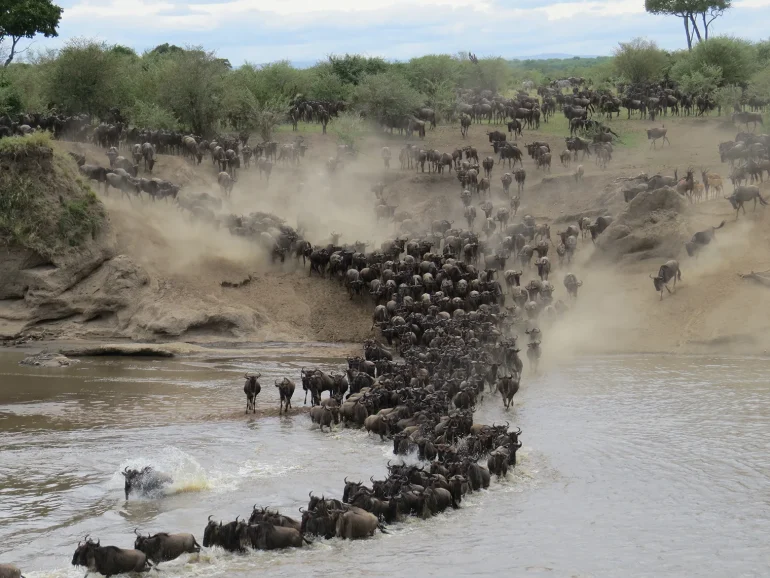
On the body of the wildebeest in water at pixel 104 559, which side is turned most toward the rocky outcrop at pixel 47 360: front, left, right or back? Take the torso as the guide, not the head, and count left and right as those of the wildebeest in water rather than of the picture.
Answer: right

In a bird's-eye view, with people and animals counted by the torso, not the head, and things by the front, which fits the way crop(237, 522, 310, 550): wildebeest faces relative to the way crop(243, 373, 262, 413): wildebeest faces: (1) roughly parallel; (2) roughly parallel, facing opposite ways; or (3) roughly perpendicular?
roughly perpendicular

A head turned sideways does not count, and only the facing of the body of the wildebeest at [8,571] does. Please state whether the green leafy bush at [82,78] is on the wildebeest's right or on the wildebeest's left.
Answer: on the wildebeest's right

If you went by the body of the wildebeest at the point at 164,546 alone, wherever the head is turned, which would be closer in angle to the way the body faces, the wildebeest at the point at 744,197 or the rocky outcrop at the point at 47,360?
the rocky outcrop

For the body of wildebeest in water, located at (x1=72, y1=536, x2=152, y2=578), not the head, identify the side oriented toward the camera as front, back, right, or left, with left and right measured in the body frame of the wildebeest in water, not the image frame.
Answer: left

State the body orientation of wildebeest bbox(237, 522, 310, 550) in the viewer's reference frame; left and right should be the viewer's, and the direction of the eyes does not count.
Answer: facing to the left of the viewer

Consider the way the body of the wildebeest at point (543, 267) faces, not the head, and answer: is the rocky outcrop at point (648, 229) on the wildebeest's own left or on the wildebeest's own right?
on the wildebeest's own left

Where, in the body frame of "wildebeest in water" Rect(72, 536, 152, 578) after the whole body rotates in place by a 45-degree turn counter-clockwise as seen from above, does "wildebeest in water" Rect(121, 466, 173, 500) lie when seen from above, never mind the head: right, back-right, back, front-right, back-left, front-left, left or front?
back-right

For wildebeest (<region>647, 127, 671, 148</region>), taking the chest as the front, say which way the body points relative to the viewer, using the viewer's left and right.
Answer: facing to the left of the viewer

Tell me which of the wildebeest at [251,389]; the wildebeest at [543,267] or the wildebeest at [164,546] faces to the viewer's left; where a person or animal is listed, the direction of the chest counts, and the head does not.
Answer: the wildebeest at [164,546]

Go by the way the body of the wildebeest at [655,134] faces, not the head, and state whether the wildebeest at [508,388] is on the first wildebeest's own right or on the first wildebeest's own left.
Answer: on the first wildebeest's own left

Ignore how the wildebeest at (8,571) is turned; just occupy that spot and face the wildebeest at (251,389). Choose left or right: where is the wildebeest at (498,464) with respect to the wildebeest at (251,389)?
right

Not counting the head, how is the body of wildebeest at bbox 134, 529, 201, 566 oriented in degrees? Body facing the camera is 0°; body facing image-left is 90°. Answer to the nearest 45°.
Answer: approximately 90°
